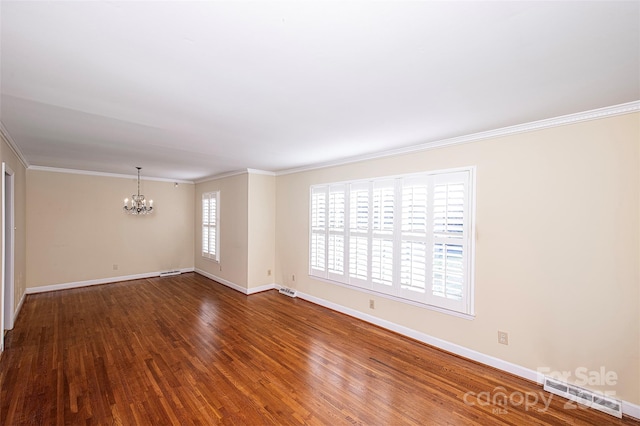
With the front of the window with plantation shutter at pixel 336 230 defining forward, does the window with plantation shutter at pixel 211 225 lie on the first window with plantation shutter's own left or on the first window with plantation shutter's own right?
on the first window with plantation shutter's own right

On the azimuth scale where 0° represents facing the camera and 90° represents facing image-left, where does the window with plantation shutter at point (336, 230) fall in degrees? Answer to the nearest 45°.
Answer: approximately 45°

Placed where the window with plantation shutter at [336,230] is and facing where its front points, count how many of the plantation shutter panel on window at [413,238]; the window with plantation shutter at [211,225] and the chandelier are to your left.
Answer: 1

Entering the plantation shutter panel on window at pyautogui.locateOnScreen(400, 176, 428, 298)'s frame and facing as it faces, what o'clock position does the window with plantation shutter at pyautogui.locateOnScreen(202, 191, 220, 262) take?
the window with plantation shutter at pyautogui.locateOnScreen(202, 191, 220, 262) is roughly at 2 o'clock from the plantation shutter panel on window at pyautogui.locateOnScreen(400, 176, 428, 298).

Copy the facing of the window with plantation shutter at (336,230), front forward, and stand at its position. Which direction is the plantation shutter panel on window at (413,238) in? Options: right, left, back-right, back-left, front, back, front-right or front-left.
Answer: left

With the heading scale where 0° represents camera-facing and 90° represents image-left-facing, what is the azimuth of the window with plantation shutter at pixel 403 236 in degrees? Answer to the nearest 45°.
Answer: approximately 45°

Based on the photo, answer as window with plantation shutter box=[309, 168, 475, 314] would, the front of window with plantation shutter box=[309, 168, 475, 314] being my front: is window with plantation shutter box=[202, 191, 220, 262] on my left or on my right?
on my right

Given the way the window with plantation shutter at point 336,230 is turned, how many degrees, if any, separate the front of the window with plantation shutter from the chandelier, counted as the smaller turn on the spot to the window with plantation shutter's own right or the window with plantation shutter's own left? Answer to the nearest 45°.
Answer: approximately 45° to the window with plantation shutter's own right
